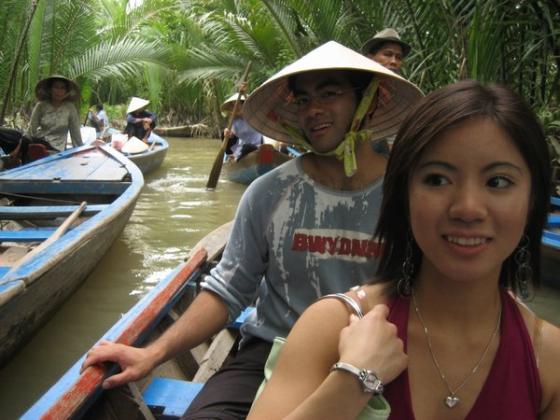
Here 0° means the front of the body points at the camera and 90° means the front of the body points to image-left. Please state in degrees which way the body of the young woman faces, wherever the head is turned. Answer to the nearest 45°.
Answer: approximately 0°

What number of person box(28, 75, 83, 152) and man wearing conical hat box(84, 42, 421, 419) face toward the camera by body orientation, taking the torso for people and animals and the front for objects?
2

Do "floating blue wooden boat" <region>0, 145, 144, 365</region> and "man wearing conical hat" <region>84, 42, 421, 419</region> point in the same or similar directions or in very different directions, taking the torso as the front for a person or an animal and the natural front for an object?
very different directions

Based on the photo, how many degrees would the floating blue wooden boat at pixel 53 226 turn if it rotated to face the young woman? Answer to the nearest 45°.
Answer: approximately 135° to its right

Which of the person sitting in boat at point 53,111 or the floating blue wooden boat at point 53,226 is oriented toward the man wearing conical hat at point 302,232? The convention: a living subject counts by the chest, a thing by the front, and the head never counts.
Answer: the person sitting in boat

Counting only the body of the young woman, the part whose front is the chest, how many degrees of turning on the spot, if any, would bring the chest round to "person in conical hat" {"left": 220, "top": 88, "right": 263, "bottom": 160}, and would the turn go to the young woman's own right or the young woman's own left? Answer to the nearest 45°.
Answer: approximately 180°

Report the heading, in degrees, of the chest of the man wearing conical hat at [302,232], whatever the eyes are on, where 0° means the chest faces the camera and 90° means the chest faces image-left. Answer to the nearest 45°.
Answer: approximately 0°

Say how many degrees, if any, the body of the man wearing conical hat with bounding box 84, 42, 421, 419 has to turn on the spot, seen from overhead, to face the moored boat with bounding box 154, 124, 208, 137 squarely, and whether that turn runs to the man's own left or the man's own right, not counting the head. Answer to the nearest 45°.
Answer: approximately 180°

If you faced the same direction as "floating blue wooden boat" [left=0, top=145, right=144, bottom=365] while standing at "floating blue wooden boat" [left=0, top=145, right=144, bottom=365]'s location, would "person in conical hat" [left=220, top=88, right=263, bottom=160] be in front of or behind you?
in front

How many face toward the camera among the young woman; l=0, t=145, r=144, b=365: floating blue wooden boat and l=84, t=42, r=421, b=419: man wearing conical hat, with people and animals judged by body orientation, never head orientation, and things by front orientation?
2

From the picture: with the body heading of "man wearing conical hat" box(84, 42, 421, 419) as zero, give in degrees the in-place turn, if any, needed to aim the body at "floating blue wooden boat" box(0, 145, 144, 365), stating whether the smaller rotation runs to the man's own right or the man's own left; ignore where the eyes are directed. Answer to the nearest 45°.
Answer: approximately 135° to the man's own right

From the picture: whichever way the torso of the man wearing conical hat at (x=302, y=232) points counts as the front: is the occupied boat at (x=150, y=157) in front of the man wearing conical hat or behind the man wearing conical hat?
behind

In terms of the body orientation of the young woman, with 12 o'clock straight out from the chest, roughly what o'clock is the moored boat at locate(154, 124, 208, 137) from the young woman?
The moored boat is roughly at 5 o'clock from the young woman.
